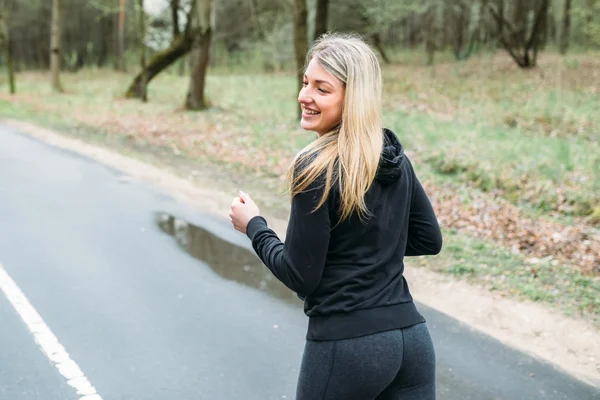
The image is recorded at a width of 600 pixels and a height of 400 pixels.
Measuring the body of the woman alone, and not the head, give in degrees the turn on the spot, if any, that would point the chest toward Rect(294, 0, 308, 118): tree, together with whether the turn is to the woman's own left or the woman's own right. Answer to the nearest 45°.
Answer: approximately 45° to the woman's own right

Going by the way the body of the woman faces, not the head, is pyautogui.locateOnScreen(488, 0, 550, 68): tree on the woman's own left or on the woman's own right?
on the woman's own right

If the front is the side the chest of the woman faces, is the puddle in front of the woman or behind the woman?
in front

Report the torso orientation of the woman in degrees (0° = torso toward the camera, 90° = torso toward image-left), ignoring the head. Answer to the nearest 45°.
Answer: approximately 135°

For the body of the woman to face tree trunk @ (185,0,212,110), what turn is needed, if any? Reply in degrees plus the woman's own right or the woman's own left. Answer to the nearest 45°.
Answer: approximately 45° to the woman's own right

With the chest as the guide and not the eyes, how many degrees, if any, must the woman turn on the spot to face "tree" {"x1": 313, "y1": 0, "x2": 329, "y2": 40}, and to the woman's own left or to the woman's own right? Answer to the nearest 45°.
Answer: approximately 45° to the woman's own right

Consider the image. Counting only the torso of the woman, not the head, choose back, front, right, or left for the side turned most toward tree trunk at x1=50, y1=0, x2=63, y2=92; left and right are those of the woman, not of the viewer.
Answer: front
